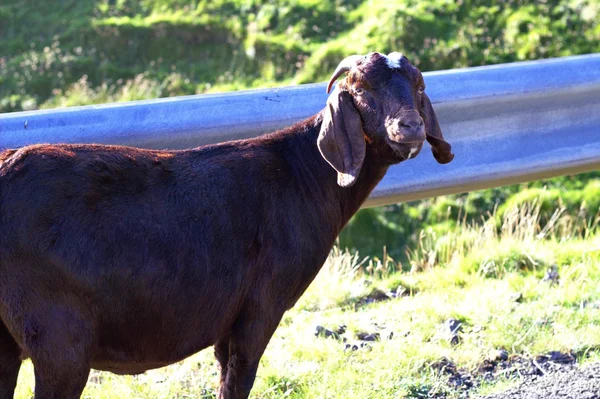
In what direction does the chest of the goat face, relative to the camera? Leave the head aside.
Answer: to the viewer's right
